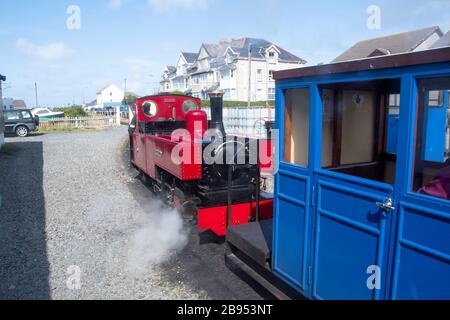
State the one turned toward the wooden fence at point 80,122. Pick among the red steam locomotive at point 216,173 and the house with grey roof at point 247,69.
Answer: the house with grey roof

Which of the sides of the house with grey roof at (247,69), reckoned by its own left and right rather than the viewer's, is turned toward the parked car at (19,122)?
front

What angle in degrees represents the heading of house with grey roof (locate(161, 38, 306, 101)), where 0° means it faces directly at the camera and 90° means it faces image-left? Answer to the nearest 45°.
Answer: approximately 45°

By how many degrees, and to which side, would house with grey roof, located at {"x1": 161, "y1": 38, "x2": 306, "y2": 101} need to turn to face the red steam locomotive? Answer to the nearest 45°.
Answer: approximately 45° to its left

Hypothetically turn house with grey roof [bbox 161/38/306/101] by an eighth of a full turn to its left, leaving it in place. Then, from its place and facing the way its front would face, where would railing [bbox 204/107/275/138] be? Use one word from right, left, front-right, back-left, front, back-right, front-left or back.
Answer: front

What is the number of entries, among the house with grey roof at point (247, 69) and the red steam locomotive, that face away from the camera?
0

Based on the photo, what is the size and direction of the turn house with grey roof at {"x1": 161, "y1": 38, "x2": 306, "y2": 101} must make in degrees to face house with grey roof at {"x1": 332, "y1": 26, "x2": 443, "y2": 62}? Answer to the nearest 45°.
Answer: approximately 45° to its left

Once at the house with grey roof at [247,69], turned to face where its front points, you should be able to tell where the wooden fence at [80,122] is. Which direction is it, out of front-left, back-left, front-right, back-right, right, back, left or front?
front

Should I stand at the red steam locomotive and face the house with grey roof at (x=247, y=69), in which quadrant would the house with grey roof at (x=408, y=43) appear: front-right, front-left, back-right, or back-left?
front-right

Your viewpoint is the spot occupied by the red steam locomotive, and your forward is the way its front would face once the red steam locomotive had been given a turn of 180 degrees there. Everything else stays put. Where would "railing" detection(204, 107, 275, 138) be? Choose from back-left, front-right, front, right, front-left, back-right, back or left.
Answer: front-right

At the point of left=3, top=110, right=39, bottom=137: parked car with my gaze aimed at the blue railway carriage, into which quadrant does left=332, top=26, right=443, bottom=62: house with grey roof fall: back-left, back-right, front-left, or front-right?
front-left

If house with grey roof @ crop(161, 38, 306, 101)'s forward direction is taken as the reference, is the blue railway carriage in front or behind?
in front

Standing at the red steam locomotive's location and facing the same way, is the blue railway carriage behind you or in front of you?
in front
